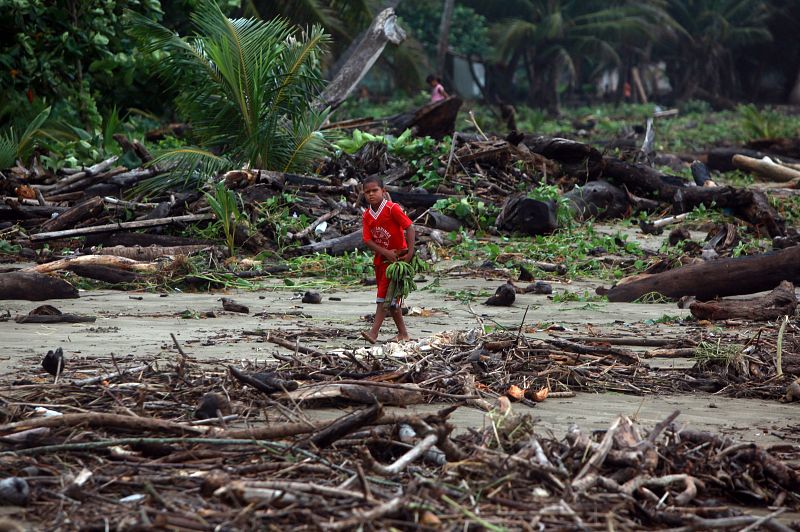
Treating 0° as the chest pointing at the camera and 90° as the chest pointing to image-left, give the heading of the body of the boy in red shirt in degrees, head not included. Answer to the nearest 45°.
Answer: approximately 45°

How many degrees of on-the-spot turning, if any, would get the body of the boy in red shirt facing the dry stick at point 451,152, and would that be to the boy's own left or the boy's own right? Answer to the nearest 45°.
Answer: approximately 135° to the boy's own right

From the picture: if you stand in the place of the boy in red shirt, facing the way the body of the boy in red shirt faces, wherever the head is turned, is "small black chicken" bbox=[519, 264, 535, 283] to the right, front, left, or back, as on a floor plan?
back

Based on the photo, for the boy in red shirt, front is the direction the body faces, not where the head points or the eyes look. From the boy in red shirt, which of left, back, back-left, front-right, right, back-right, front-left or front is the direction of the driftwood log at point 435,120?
back-right

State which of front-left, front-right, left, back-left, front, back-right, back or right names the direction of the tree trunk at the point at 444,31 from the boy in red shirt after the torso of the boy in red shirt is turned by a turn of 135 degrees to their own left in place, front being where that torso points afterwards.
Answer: left

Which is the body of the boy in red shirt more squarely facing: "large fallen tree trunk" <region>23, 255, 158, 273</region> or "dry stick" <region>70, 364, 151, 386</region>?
the dry stick

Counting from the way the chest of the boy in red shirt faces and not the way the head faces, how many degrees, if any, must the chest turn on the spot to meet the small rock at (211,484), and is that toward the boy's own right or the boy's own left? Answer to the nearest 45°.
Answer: approximately 45° to the boy's own left

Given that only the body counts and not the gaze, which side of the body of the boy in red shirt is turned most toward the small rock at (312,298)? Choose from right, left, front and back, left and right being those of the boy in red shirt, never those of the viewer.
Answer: right

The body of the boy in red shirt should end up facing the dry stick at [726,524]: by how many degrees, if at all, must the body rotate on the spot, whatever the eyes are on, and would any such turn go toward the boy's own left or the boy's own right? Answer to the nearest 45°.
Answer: approximately 45° to the boy's own left

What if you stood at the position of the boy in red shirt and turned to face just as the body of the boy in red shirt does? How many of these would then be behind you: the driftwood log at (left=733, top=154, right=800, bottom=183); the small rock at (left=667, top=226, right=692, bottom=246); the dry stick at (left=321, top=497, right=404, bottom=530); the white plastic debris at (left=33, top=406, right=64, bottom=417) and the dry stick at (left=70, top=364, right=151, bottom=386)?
2

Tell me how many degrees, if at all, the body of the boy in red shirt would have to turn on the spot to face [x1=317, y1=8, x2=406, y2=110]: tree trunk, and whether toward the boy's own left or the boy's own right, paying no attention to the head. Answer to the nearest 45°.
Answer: approximately 135° to the boy's own right

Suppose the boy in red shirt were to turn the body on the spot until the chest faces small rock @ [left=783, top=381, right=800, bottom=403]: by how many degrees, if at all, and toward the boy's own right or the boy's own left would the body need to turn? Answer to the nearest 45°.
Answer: approximately 90° to the boy's own left
